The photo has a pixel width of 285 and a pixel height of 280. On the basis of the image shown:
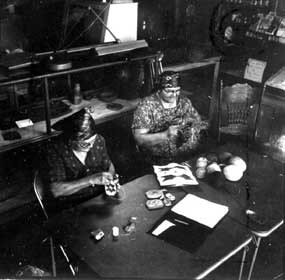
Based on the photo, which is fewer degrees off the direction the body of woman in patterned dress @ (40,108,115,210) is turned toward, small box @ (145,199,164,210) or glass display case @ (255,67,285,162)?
the small box

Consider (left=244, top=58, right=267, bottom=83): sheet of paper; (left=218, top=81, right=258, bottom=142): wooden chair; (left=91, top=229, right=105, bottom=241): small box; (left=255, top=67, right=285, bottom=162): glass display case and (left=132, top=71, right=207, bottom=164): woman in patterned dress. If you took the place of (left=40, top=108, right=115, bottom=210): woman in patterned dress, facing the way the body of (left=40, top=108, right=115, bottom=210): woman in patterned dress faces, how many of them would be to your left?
4

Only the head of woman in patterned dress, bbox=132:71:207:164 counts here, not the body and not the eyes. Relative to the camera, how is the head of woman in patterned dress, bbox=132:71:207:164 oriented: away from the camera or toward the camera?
toward the camera

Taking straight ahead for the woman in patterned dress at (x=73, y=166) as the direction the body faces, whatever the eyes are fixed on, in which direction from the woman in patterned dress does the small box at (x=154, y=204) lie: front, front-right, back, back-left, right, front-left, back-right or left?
front

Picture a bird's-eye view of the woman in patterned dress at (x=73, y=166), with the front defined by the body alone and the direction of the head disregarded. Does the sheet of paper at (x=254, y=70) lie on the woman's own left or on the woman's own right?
on the woman's own left

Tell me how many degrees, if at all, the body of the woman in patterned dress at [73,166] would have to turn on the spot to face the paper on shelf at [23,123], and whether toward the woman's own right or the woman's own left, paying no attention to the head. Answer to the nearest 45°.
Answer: approximately 180°

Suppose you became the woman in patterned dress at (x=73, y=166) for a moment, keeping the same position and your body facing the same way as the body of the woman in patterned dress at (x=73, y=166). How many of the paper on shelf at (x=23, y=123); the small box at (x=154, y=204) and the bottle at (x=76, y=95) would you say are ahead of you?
1

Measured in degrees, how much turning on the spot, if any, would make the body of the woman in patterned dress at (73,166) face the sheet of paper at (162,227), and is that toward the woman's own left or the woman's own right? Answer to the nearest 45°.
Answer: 0° — they already face it

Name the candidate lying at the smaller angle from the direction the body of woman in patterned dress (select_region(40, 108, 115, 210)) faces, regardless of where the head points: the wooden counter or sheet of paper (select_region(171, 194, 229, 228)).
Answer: the sheet of paper

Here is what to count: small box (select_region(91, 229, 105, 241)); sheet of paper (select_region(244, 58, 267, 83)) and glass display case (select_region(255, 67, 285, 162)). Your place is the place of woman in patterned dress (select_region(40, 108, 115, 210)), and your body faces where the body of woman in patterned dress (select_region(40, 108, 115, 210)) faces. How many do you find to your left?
2

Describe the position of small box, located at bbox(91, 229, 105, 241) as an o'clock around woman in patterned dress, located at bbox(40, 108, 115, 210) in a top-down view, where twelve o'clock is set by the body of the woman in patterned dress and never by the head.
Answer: The small box is roughly at 1 o'clock from the woman in patterned dress.

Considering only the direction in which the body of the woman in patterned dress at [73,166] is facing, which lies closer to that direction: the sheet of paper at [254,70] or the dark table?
the dark table

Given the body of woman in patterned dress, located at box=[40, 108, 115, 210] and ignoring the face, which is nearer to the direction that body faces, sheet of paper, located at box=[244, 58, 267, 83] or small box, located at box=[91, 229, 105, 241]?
the small box
